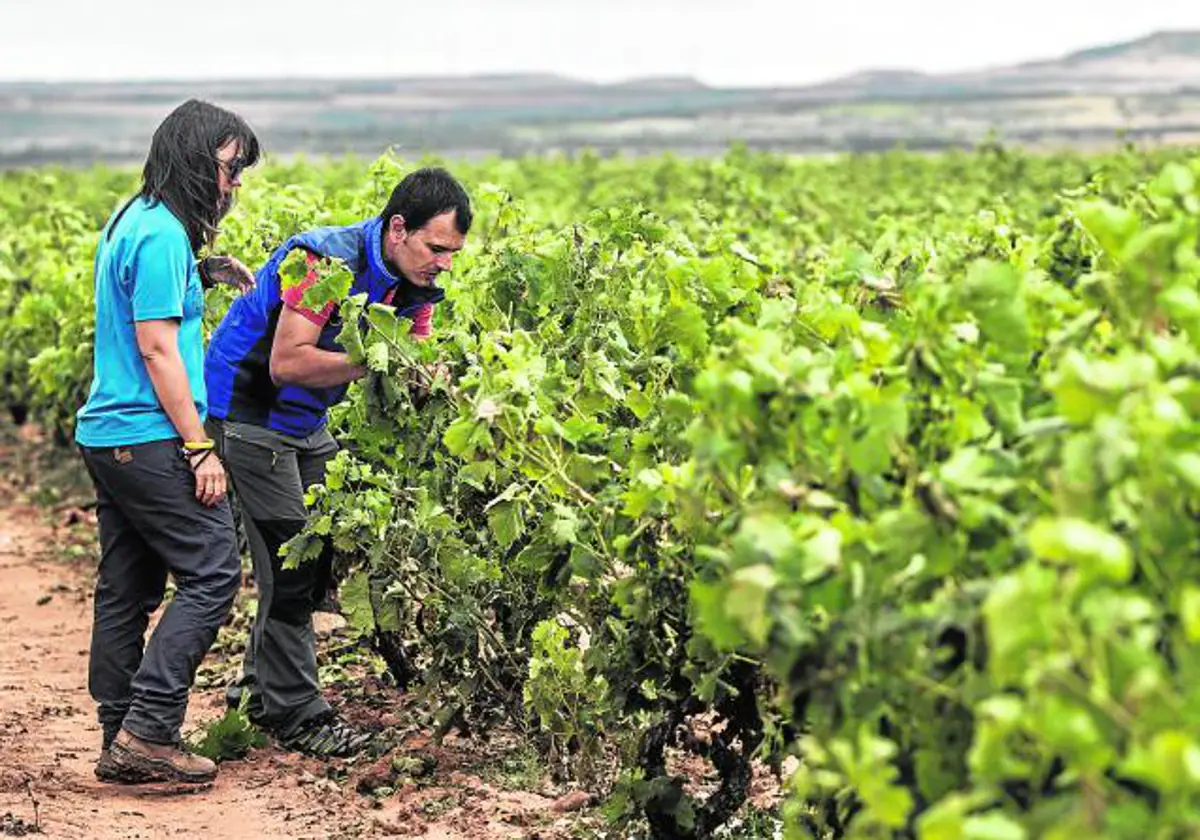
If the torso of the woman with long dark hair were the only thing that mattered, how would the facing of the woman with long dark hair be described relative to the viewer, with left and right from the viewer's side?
facing to the right of the viewer

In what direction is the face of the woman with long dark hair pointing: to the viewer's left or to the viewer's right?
to the viewer's right

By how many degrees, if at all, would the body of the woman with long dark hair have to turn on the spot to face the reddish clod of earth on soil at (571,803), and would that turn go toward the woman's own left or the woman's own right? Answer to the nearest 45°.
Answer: approximately 45° to the woman's own right
